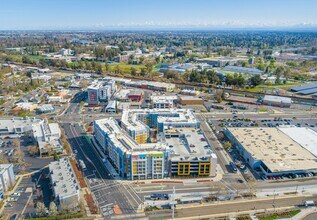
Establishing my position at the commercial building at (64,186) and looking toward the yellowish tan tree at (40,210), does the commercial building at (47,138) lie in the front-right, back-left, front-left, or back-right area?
back-right

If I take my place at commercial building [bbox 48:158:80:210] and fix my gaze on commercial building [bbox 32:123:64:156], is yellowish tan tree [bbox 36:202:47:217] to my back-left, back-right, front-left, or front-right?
back-left

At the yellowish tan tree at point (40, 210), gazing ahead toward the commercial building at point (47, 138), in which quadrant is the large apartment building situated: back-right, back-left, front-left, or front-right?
front-right

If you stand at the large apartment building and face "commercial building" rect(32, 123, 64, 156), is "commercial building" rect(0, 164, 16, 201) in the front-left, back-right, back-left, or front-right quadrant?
front-left
